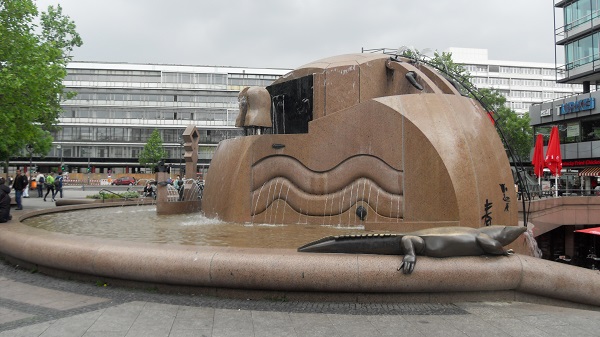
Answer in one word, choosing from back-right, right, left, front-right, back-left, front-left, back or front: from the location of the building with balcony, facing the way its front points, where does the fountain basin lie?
front-left

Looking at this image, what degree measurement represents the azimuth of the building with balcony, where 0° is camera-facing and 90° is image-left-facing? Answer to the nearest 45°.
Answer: approximately 45°

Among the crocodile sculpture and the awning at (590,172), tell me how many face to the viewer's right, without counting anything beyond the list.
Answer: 1

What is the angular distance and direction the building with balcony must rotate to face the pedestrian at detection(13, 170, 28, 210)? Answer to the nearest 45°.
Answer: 0° — it already faces them

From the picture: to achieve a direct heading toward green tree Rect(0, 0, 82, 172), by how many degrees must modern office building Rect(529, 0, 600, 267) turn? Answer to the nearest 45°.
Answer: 0° — it already faces it

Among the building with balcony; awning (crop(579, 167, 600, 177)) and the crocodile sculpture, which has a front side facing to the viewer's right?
the crocodile sculpture

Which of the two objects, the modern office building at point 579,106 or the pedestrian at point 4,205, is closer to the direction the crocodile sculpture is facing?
the modern office building

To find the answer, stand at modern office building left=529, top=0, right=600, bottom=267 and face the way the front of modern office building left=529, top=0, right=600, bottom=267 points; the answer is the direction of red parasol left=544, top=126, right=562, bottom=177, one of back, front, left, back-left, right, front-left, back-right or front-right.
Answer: front-left

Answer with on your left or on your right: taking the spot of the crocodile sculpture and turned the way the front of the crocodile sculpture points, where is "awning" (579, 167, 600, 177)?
on your left

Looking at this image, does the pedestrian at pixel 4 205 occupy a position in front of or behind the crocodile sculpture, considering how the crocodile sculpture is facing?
behind

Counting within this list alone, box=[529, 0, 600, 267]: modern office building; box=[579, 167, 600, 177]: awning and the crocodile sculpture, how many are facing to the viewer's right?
1

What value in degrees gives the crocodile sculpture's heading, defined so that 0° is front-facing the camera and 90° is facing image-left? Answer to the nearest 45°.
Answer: approximately 270°
